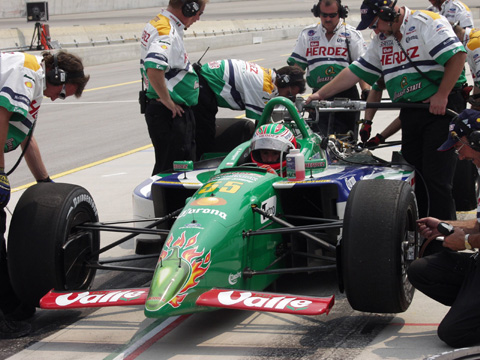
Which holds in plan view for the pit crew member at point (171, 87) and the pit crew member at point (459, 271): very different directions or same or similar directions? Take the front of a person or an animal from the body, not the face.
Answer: very different directions

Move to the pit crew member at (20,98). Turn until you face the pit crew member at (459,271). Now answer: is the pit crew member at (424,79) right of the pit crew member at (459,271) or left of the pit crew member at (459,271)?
left

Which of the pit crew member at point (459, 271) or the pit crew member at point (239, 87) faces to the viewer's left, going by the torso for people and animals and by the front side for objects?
the pit crew member at point (459, 271)

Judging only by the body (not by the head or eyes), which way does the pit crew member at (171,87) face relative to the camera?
to the viewer's right

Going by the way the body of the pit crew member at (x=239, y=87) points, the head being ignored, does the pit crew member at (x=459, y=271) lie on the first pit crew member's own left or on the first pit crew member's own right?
on the first pit crew member's own right

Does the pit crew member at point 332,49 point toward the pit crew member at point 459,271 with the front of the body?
yes

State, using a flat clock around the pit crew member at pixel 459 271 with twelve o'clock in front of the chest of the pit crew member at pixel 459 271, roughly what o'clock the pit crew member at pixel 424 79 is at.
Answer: the pit crew member at pixel 424 79 is roughly at 3 o'clock from the pit crew member at pixel 459 271.

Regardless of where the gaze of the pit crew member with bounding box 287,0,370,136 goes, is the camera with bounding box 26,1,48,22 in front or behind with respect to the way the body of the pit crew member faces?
behind

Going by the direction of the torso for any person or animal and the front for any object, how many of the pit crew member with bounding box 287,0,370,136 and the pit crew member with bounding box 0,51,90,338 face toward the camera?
1

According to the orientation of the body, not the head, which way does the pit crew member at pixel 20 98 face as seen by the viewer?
to the viewer's right

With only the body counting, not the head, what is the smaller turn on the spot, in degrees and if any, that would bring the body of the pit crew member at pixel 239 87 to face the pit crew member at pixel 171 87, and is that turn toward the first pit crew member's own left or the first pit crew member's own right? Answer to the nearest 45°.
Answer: approximately 135° to the first pit crew member's own right

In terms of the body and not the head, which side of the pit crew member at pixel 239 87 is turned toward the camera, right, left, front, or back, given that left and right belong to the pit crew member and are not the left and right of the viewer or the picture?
right

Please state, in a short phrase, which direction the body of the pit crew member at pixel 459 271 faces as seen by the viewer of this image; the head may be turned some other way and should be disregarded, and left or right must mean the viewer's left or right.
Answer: facing to the left of the viewer
